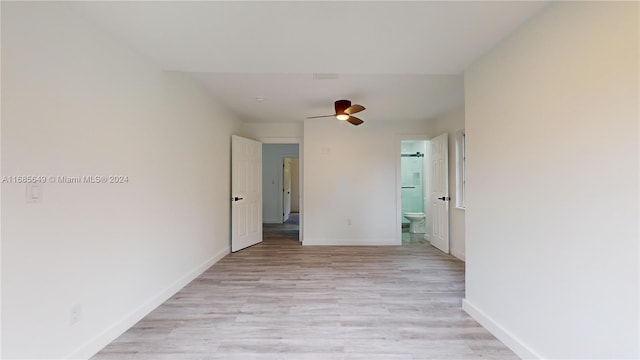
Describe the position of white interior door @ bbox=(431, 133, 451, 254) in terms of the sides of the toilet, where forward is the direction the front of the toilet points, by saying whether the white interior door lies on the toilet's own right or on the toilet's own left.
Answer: on the toilet's own left

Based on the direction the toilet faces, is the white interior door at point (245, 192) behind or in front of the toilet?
in front
